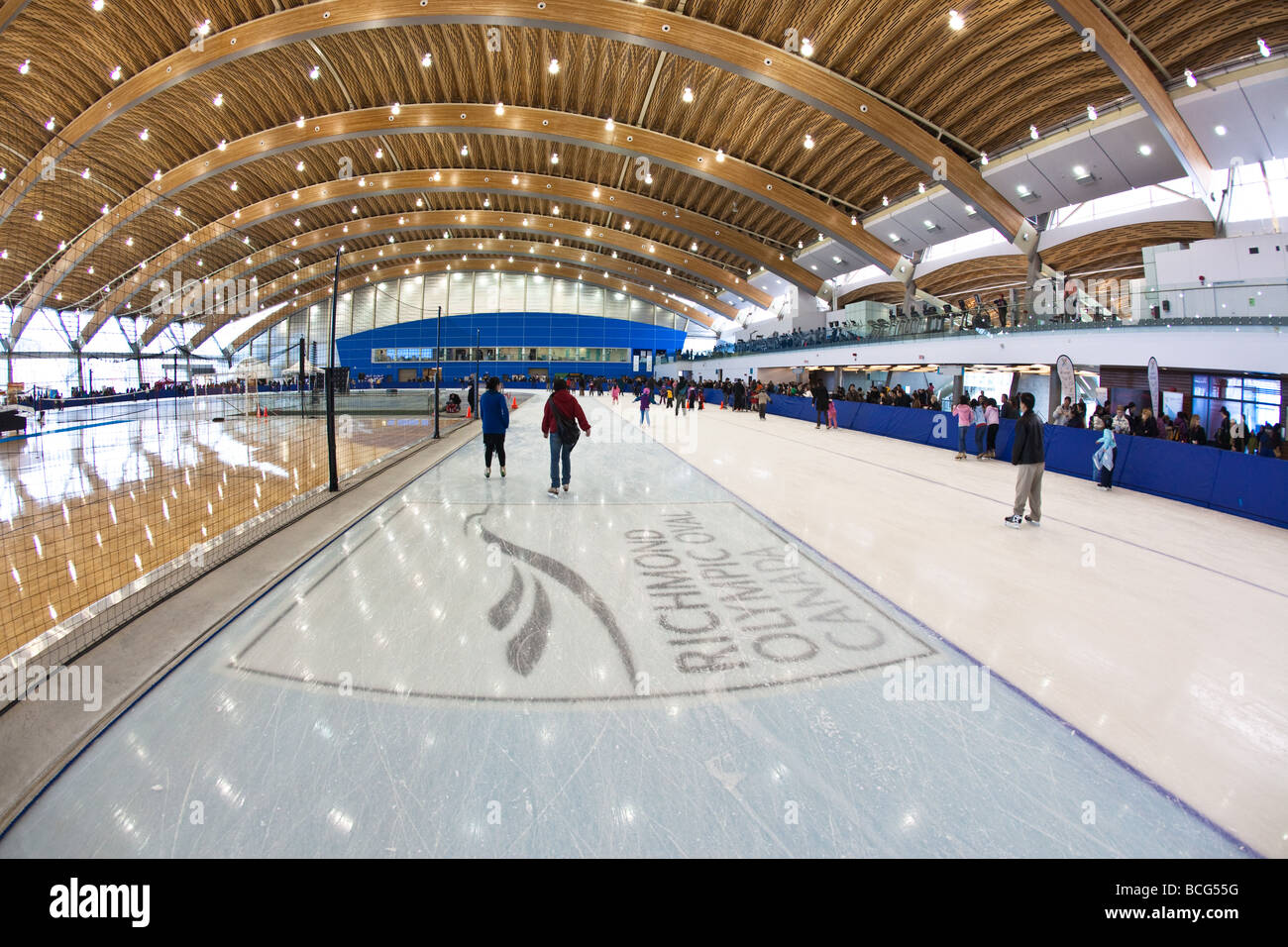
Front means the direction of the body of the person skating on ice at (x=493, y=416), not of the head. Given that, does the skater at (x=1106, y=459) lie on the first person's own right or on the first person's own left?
on the first person's own right

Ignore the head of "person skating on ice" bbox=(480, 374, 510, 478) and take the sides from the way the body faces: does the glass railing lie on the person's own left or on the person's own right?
on the person's own right

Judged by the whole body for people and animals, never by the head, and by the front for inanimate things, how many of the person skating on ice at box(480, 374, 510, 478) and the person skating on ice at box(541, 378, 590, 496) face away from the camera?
2

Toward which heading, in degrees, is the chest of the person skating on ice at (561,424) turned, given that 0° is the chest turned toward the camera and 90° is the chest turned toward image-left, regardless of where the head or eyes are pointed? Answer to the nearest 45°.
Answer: approximately 180°

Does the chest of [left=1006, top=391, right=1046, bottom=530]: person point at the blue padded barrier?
no

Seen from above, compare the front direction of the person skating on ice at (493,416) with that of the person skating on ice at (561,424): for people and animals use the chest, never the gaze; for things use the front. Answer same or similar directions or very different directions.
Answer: same or similar directions

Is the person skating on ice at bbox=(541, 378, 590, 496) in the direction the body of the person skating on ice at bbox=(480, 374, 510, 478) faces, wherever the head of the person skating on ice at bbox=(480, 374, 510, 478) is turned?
no

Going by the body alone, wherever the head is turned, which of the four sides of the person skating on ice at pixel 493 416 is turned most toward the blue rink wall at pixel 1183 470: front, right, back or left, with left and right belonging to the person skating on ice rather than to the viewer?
right

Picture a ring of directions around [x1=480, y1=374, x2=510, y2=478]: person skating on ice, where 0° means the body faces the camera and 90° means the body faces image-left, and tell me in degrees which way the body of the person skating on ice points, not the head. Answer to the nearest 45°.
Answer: approximately 180°
